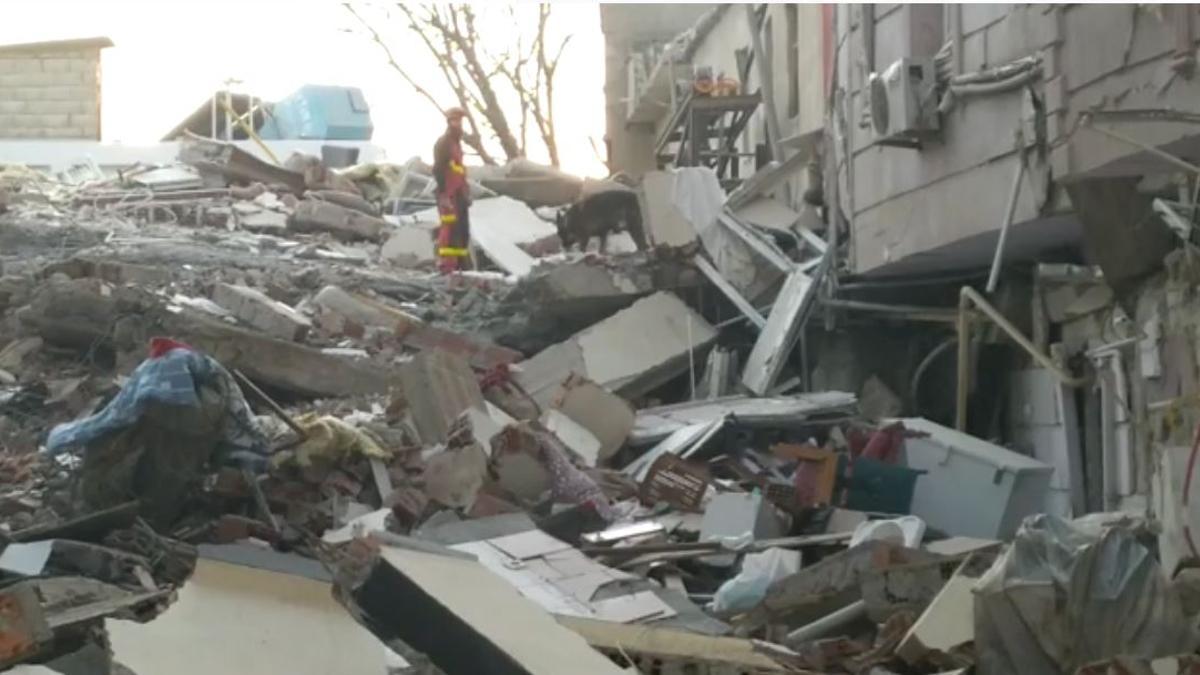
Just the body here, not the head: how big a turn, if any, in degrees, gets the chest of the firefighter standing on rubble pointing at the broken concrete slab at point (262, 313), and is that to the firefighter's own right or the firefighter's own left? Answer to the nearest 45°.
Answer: approximately 90° to the firefighter's own right

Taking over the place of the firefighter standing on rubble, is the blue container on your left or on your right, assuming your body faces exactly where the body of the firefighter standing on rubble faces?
on your left

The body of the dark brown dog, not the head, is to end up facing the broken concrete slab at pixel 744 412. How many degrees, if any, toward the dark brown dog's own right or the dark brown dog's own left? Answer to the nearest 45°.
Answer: approximately 90° to the dark brown dog's own left

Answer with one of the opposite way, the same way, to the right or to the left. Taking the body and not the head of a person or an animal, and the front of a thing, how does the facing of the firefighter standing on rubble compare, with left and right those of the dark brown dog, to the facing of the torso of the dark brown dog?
the opposite way

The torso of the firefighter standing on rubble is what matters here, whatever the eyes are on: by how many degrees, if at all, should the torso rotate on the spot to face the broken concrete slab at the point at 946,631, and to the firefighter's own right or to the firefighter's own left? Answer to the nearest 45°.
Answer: approximately 90° to the firefighter's own right

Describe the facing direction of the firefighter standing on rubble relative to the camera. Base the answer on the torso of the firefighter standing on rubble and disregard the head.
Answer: to the viewer's right

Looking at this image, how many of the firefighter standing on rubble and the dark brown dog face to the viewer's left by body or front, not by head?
1

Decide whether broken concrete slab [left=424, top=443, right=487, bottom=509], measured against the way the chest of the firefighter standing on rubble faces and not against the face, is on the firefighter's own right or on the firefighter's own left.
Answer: on the firefighter's own right

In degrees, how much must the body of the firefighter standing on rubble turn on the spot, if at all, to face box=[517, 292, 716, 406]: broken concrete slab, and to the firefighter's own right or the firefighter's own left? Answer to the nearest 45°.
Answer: approximately 90° to the firefighter's own right

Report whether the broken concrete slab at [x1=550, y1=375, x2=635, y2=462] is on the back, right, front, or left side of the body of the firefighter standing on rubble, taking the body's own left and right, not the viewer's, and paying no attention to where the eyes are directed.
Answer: right

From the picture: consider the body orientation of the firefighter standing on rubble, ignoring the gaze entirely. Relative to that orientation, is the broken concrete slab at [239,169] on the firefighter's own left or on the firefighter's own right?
on the firefighter's own left

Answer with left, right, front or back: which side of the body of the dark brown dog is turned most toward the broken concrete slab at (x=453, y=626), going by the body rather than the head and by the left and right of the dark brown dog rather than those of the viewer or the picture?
left

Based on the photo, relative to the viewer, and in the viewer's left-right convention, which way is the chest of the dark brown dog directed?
facing to the left of the viewer

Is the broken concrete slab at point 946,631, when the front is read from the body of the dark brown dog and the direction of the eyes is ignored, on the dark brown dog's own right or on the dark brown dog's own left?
on the dark brown dog's own left
